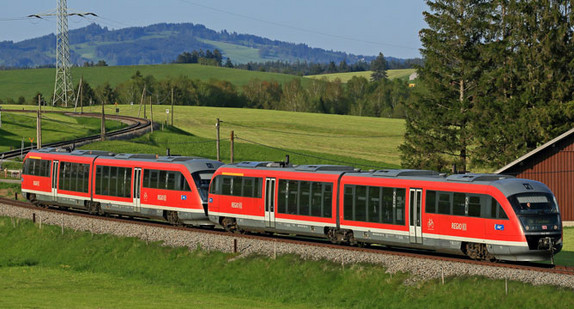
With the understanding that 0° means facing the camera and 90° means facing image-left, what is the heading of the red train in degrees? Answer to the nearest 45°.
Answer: approximately 315°

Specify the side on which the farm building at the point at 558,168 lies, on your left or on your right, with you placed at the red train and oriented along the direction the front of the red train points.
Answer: on your left
